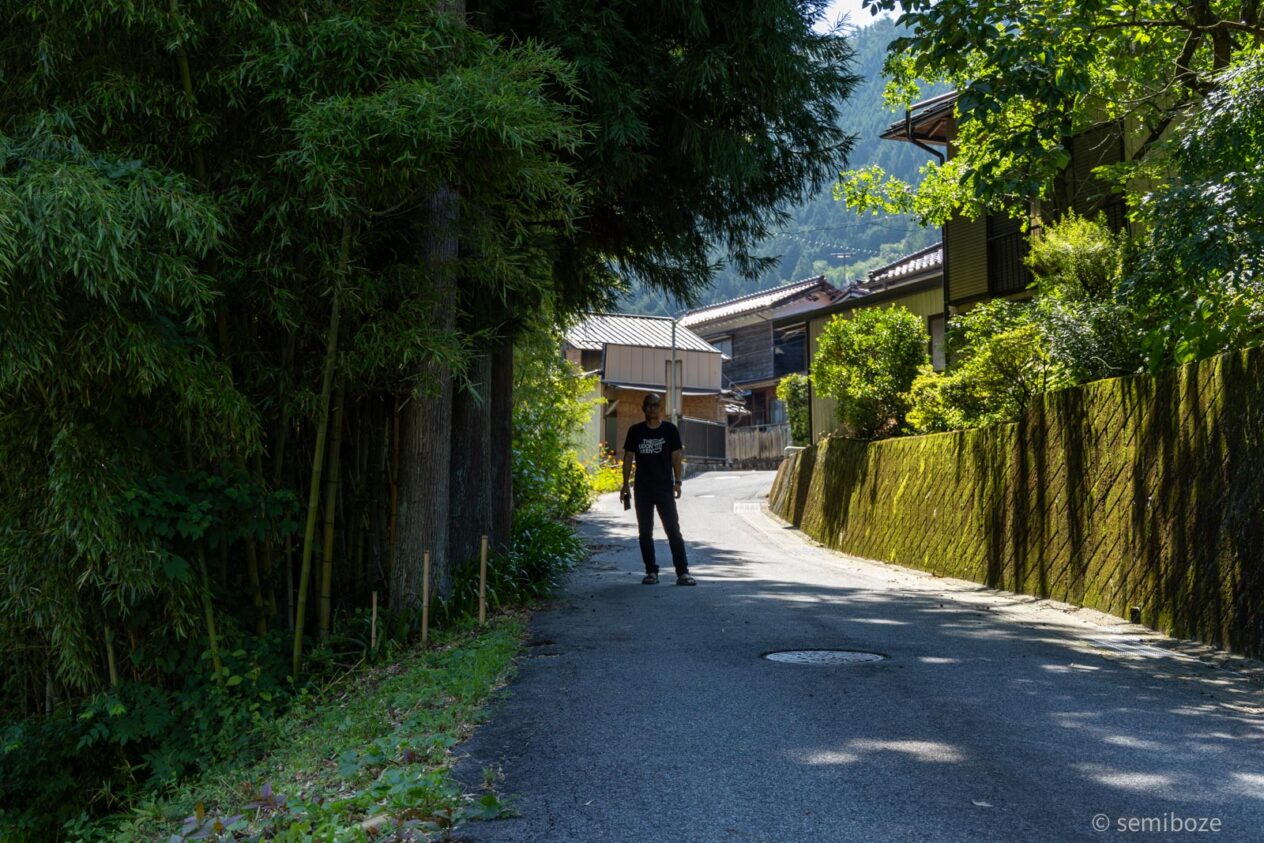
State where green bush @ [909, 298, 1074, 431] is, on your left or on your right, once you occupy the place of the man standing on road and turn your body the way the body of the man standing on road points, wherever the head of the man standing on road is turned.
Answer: on your left

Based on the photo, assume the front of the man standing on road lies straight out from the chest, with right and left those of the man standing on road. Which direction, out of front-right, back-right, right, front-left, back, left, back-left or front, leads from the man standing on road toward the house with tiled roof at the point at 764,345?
back

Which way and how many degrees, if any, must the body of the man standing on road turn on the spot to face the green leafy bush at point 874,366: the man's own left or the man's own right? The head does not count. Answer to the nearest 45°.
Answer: approximately 135° to the man's own left

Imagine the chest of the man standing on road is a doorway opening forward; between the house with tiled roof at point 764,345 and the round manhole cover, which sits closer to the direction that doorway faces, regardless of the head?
the round manhole cover

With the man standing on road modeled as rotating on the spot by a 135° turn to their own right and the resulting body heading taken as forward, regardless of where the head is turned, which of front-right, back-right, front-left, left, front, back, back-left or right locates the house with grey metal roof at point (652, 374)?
front-right

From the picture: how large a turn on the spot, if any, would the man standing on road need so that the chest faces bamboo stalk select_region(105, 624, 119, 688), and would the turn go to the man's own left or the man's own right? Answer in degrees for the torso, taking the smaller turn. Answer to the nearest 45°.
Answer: approximately 45° to the man's own right

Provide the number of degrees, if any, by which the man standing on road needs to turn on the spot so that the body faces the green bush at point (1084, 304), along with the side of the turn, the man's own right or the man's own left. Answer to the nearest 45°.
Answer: approximately 90° to the man's own left

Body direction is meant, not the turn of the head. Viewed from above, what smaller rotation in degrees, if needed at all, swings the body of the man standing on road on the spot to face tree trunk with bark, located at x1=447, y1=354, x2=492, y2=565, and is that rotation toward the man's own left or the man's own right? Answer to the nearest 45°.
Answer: approximately 90° to the man's own right

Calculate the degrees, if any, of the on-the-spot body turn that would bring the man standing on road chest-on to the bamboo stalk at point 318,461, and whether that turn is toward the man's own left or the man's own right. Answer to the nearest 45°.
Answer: approximately 45° to the man's own right

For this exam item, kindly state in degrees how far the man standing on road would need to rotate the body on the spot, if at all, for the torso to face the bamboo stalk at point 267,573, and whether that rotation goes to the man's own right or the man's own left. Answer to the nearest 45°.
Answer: approximately 45° to the man's own right

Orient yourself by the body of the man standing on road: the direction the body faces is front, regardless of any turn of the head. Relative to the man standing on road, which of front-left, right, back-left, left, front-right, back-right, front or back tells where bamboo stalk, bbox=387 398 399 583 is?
front-right

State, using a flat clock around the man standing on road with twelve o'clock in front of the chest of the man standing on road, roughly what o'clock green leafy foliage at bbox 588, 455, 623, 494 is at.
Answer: The green leafy foliage is roughly at 6 o'clock from the man standing on road.

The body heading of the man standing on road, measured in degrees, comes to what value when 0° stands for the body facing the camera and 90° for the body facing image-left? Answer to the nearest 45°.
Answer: approximately 0°
